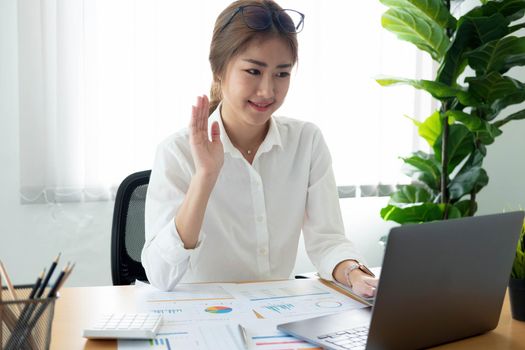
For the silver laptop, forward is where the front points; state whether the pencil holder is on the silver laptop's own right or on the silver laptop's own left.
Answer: on the silver laptop's own left

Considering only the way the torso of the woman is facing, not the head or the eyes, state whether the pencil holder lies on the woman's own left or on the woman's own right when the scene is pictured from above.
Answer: on the woman's own right

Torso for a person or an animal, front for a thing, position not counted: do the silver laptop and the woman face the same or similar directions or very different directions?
very different directions

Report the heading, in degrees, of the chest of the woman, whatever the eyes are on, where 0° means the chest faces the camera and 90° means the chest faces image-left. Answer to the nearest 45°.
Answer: approximately 315°

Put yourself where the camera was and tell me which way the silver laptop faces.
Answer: facing away from the viewer and to the left of the viewer

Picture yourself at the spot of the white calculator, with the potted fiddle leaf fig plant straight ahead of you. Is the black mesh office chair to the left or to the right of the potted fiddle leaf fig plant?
left
